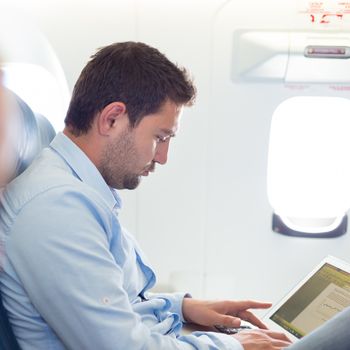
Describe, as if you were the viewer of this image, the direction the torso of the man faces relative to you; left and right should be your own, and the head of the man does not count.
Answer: facing to the right of the viewer

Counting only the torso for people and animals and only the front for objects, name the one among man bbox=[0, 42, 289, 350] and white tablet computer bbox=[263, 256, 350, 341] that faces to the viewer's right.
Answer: the man

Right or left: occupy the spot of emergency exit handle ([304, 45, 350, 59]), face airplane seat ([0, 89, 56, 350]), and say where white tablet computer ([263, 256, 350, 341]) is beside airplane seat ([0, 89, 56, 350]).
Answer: left

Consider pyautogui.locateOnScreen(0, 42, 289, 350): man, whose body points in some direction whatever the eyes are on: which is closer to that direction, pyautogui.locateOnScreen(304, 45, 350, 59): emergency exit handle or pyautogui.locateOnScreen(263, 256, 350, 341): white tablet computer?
the white tablet computer

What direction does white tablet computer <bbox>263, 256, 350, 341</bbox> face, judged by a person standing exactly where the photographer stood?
facing the viewer and to the left of the viewer

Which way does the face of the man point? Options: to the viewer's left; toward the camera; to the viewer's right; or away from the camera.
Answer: to the viewer's right

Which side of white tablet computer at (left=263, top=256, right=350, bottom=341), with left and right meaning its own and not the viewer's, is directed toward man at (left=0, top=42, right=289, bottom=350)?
front

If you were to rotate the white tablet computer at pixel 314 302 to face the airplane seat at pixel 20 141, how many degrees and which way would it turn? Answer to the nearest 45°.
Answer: approximately 45° to its right

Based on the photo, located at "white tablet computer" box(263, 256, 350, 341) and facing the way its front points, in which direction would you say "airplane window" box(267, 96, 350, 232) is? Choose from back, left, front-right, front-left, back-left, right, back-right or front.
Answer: back-right

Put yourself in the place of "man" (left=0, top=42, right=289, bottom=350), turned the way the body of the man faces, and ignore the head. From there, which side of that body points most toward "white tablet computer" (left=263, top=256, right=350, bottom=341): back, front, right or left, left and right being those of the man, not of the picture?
front

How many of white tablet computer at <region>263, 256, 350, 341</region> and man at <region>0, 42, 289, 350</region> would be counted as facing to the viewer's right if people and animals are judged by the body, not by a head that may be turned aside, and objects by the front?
1

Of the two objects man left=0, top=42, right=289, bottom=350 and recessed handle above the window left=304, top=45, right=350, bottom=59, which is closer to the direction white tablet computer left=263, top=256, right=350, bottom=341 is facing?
the man

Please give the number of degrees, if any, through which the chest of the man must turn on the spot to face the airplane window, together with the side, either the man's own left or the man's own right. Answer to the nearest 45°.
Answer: approximately 45° to the man's own left

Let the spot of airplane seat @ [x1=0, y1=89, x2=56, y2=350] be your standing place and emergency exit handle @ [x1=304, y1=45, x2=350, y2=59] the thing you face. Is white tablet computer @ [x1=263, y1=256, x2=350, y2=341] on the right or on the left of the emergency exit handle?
right

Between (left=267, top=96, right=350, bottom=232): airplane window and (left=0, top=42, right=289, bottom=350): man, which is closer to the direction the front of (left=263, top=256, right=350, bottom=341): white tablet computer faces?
the man
